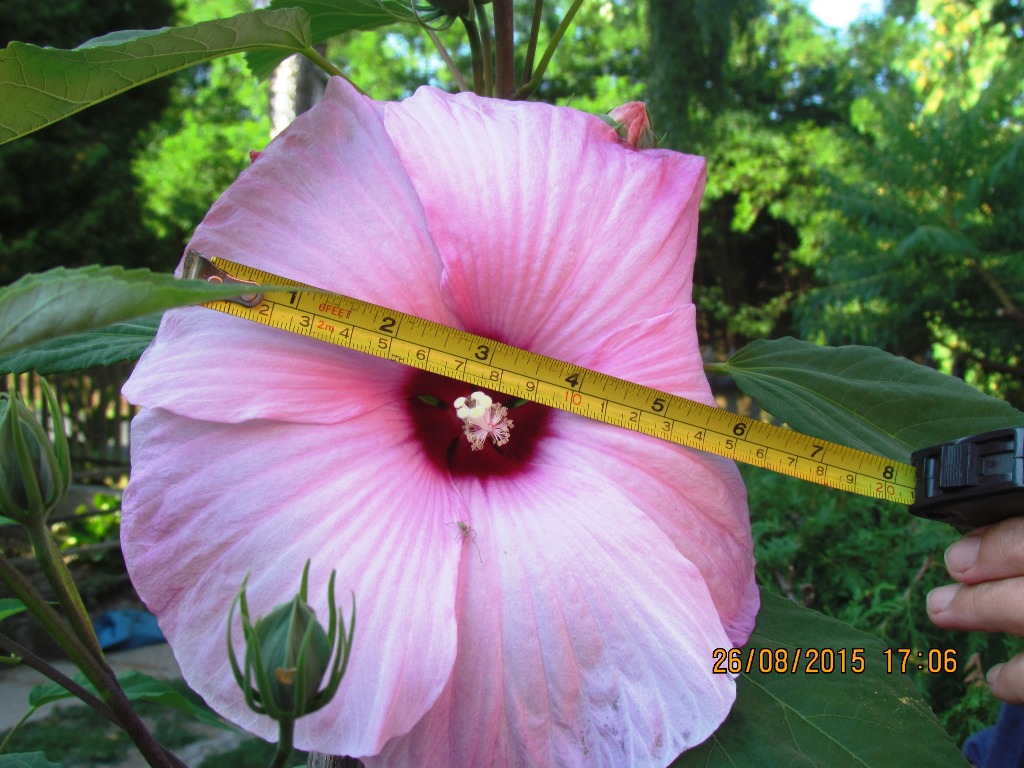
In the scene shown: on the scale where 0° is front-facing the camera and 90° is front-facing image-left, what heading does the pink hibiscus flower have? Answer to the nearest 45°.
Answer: approximately 0°

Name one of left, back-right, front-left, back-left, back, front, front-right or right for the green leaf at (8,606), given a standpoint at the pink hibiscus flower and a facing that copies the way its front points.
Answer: back-right
